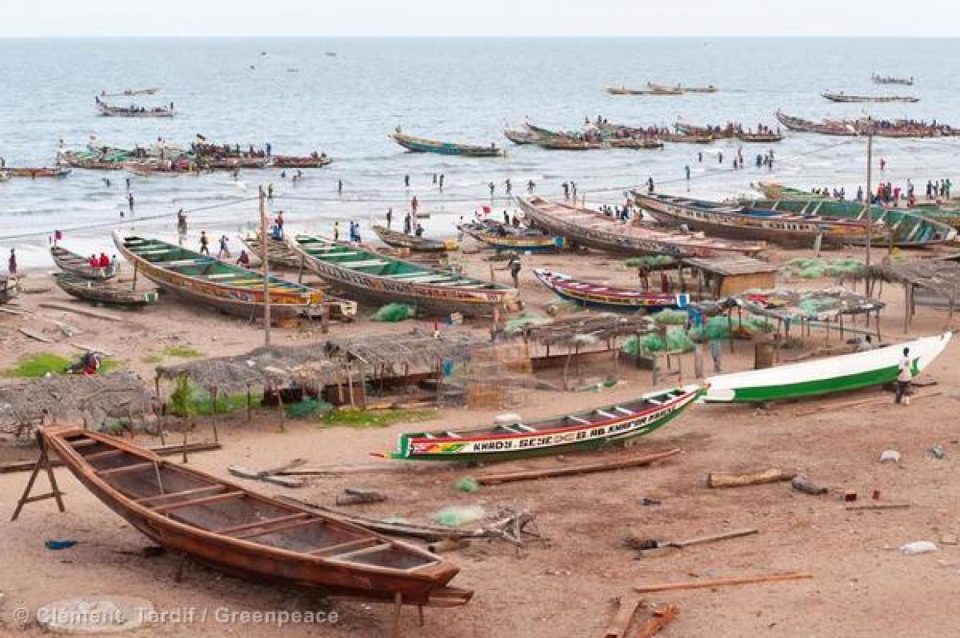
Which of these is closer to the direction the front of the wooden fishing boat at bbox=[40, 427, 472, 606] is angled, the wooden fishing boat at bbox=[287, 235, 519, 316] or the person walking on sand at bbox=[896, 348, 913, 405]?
the wooden fishing boat

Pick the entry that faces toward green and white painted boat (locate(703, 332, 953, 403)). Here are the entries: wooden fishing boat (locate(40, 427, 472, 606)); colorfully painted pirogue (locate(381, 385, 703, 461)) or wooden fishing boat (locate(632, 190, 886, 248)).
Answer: the colorfully painted pirogue

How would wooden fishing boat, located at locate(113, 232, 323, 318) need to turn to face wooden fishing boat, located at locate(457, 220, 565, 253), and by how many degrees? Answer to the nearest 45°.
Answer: approximately 90° to its right

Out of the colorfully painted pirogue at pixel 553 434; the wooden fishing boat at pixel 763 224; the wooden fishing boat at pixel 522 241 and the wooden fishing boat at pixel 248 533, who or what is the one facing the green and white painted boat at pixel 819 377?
the colorfully painted pirogue

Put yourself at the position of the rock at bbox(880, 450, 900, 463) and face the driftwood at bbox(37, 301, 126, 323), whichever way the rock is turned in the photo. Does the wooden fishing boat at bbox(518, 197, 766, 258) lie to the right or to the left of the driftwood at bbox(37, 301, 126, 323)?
right

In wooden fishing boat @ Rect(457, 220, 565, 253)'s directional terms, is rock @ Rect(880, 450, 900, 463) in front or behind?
behind

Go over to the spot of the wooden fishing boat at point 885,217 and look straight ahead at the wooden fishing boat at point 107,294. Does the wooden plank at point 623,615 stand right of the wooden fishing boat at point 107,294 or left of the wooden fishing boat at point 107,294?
left
